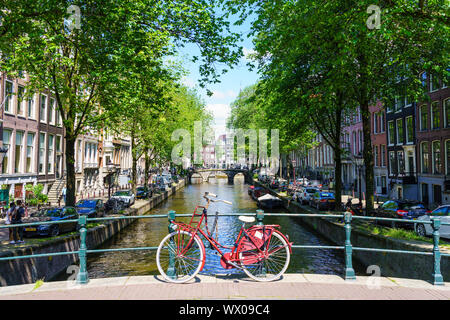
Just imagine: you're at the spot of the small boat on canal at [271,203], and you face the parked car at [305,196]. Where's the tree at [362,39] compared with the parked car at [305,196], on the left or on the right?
right

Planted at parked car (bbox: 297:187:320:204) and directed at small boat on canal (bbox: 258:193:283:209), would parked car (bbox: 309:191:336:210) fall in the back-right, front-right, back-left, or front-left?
back-left

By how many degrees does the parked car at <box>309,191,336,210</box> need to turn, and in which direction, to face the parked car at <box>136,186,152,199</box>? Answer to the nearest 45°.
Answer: approximately 45° to its left

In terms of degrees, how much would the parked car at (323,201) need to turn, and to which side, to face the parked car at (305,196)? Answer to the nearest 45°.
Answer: approximately 45° to its right

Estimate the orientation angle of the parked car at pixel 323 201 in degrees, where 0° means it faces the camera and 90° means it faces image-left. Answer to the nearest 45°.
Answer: approximately 135°

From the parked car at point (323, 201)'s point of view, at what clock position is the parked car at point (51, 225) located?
the parked car at point (51, 225) is roughly at 9 o'clock from the parked car at point (323, 201).

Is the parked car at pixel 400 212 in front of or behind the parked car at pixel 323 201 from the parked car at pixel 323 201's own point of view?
behind

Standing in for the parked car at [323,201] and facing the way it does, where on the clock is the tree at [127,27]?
The tree is roughly at 8 o'clock from the parked car.
